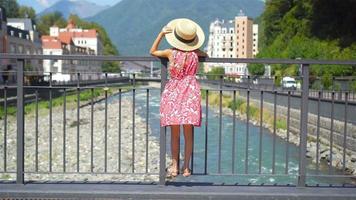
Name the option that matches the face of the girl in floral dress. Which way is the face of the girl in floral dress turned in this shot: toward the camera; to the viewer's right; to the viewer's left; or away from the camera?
away from the camera

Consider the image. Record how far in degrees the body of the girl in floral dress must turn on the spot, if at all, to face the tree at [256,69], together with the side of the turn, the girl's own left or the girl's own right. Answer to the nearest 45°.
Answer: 0° — they already face it

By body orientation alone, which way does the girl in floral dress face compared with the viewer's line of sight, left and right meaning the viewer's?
facing away from the viewer
